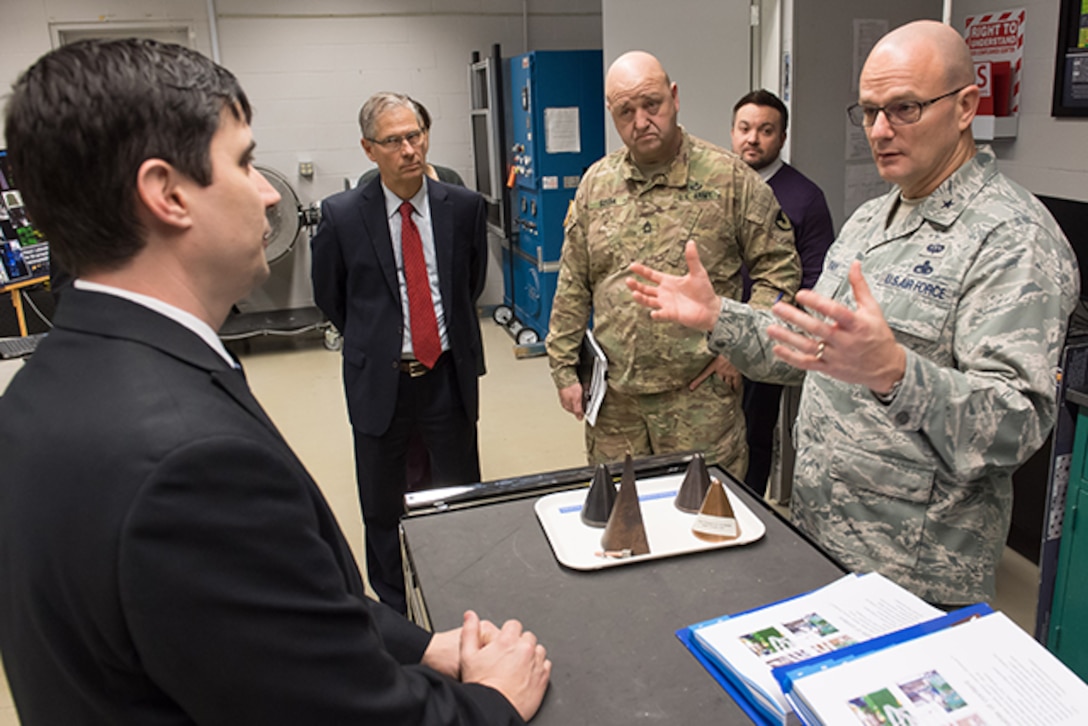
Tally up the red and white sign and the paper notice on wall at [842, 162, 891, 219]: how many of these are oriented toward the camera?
2

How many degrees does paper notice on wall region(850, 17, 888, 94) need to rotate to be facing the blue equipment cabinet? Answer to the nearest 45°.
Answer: approximately 135° to its right

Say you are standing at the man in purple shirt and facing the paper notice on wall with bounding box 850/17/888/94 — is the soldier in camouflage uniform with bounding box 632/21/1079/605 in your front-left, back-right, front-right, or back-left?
back-right

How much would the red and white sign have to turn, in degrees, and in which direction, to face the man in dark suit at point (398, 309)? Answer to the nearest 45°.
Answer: approximately 45° to its right

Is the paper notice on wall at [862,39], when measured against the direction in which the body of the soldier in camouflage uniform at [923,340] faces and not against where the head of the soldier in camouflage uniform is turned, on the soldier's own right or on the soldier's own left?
on the soldier's own right

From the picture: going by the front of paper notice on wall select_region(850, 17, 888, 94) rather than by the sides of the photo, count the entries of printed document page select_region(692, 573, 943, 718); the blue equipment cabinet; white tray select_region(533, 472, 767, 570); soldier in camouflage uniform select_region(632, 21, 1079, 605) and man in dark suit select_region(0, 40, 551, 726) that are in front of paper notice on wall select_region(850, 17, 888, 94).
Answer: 4

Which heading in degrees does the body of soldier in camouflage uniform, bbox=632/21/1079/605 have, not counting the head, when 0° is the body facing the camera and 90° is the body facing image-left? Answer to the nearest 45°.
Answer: approximately 45°

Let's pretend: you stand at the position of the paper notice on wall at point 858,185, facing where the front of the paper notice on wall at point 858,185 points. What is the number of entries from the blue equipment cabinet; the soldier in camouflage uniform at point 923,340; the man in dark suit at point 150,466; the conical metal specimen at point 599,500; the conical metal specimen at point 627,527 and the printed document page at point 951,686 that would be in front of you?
5
